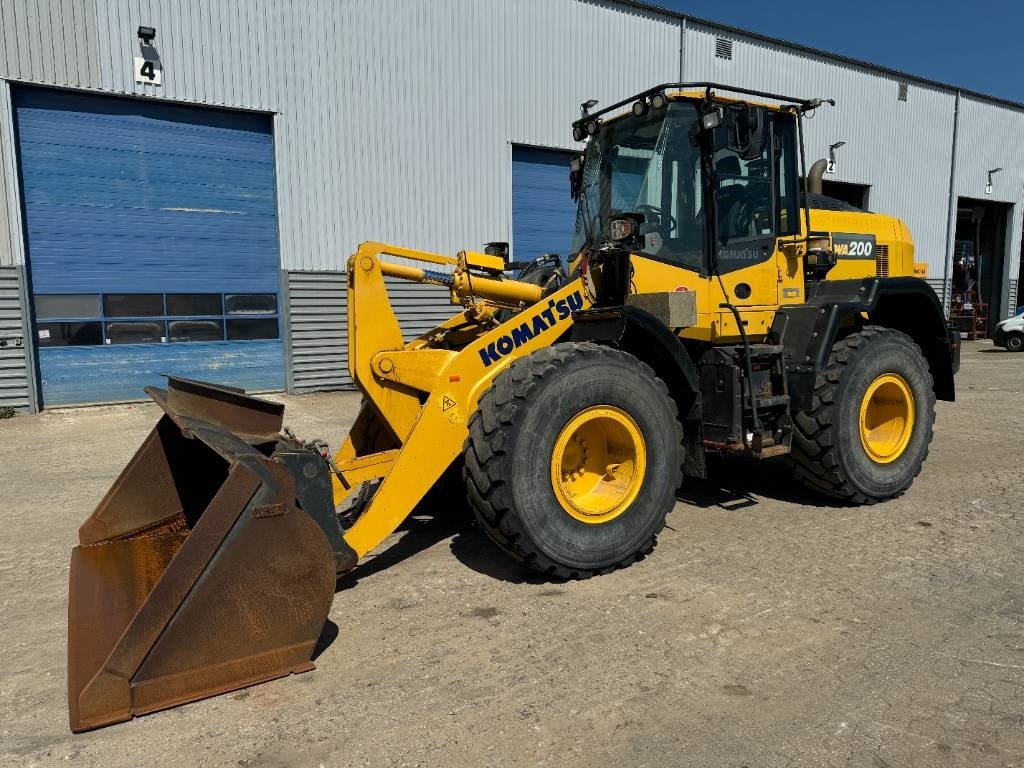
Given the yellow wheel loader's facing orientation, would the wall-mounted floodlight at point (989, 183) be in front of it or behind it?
behind

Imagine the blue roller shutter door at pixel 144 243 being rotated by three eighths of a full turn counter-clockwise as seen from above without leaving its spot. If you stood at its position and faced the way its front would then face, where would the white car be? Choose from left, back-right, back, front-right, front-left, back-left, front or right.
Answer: front-right

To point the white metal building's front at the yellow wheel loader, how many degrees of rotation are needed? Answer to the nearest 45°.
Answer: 0° — it already faces it

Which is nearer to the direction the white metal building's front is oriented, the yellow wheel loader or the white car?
the yellow wheel loader

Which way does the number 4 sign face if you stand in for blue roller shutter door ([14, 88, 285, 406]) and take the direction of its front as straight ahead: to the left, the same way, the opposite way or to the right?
the same way

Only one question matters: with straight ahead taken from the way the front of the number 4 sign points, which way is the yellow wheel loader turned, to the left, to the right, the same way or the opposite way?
to the right

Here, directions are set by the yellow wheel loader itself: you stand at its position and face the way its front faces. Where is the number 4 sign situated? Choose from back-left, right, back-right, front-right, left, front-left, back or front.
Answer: right

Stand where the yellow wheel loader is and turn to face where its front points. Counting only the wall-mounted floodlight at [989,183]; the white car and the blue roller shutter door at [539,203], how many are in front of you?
0

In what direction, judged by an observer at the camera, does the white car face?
facing the viewer and to the left of the viewer

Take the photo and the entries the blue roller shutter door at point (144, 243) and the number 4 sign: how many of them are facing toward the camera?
2

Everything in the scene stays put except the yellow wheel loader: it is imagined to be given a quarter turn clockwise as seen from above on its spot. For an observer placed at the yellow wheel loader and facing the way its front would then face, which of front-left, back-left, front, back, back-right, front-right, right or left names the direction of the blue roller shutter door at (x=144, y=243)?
front

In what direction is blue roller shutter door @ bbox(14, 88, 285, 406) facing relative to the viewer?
toward the camera

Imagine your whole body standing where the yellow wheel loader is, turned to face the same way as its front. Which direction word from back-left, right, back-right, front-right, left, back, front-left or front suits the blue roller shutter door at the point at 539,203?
back-right

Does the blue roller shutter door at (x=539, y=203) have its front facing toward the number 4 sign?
no

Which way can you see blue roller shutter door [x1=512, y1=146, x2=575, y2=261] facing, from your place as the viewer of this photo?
facing the viewer and to the right of the viewer
